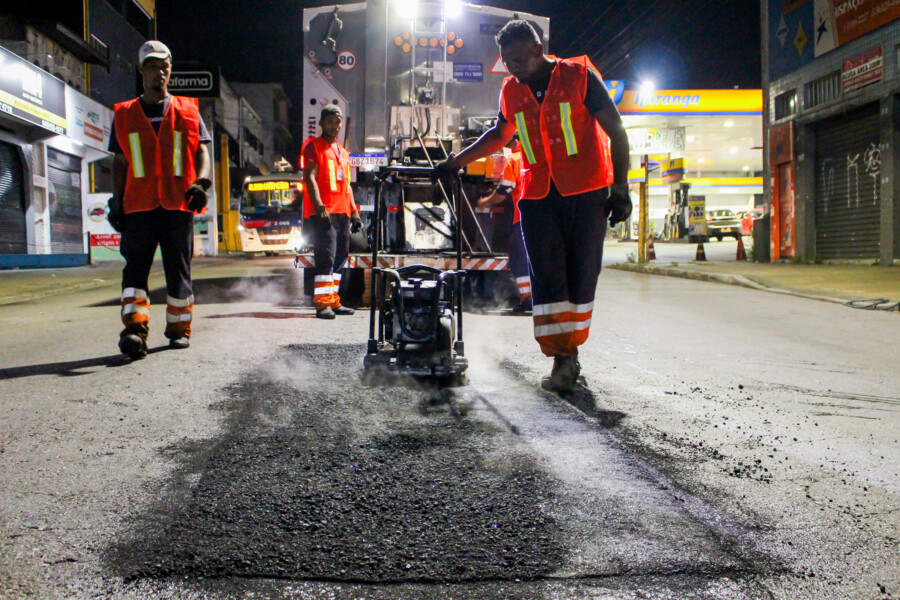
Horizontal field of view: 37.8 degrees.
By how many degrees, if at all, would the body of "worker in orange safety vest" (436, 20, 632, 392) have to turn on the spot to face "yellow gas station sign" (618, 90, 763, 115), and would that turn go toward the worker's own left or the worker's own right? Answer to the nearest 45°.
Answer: approximately 135° to the worker's own right

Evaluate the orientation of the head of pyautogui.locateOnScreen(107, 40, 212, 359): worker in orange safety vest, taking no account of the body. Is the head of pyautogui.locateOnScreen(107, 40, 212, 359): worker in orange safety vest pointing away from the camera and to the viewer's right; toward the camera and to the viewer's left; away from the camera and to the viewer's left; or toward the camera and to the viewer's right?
toward the camera and to the viewer's right

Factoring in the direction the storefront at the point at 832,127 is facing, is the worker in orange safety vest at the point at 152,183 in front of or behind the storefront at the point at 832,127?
in front

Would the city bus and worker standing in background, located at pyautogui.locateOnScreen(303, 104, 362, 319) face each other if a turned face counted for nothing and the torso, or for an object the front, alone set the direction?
no

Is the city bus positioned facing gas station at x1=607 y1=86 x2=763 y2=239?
no

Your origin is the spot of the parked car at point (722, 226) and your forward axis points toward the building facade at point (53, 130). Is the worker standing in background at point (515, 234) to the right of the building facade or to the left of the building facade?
left

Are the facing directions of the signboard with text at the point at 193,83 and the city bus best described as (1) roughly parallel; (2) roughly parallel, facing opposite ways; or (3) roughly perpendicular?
roughly parallel

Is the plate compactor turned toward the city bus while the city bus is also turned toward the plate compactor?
no

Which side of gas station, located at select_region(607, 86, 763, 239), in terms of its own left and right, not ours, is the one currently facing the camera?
front

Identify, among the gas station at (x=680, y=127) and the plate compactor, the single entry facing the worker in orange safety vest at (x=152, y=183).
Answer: the gas station

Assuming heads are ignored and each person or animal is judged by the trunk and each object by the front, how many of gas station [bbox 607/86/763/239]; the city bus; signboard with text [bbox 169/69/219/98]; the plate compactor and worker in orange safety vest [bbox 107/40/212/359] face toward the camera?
5

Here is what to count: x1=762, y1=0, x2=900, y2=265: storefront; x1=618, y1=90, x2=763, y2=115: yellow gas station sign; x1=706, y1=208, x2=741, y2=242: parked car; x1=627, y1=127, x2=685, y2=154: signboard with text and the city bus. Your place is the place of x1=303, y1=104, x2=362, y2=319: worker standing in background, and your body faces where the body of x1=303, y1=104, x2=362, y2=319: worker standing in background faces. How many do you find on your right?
0

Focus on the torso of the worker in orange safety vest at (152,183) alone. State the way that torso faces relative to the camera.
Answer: toward the camera

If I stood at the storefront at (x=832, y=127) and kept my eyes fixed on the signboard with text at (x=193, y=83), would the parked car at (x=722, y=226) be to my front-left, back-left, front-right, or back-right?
front-right

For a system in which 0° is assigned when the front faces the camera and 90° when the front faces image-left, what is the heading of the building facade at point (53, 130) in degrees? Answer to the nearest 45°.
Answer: approximately 315°

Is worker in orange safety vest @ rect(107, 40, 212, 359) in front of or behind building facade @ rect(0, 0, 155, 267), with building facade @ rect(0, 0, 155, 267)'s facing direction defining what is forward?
in front

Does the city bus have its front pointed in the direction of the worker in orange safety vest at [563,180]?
yes

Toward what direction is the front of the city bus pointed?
toward the camera
